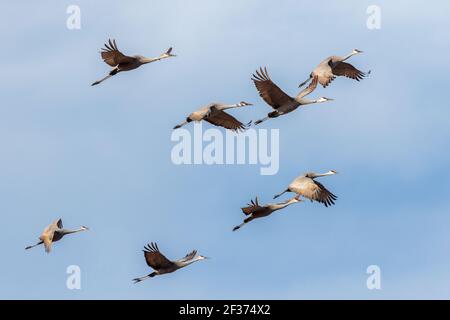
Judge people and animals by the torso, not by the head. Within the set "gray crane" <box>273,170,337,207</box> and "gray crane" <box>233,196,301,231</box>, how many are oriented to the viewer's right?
2

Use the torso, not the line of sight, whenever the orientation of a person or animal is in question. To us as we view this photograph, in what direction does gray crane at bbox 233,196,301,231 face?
facing to the right of the viewer

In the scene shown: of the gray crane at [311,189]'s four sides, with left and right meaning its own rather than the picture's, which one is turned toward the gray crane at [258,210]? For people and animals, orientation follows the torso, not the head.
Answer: back

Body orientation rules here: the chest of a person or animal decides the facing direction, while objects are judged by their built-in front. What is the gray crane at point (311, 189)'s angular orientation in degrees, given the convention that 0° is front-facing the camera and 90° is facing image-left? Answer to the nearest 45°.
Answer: approximately 270°
